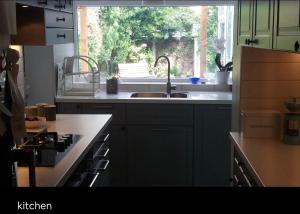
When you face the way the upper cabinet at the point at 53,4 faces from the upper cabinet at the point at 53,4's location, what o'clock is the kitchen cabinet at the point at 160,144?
The kitchen cabinet is roughly at 9 o'clock from the upper cabinet.

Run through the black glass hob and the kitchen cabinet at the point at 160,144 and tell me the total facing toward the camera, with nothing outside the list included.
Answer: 1

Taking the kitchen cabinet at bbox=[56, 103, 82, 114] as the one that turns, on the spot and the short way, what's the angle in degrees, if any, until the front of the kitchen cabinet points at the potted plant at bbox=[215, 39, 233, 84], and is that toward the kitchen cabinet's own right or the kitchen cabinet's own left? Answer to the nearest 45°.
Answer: approximately 90° to the kitchen cabinet's own left

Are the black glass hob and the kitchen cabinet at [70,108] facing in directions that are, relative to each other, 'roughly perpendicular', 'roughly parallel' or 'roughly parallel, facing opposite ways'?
roughly perpendicular

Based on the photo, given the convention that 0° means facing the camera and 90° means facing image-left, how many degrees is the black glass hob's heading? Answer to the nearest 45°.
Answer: approximately 270°

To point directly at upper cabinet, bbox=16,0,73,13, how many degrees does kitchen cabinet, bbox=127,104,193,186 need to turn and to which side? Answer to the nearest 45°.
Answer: approximately 45° to its right

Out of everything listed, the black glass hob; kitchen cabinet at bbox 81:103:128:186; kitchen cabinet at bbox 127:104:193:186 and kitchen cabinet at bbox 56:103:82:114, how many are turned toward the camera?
3

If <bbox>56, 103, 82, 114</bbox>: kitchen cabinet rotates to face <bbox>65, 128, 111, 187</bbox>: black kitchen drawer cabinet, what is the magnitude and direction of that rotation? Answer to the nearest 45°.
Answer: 0° — it already faces it
